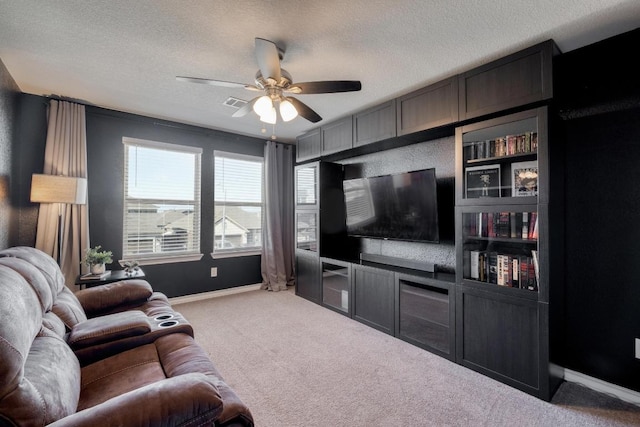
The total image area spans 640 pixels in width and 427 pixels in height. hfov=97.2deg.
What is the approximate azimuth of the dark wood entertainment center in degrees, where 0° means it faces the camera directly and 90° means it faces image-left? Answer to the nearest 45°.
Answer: approximately 45°

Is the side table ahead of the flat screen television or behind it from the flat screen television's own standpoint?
ahead

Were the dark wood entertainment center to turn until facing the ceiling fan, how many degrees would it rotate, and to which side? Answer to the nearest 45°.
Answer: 0° — it already faces it

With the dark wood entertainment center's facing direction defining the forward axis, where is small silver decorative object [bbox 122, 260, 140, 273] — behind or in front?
in front

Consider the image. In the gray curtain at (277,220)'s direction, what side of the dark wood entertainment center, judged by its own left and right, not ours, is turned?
right

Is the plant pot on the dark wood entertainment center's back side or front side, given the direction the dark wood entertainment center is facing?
on the front side

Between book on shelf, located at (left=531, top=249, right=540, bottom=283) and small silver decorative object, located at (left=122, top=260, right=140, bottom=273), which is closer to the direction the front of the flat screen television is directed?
the small silver decorative object

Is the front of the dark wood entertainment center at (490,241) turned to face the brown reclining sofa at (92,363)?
yes

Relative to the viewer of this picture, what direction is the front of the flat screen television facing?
facing the viewer and to the left of the viewer
